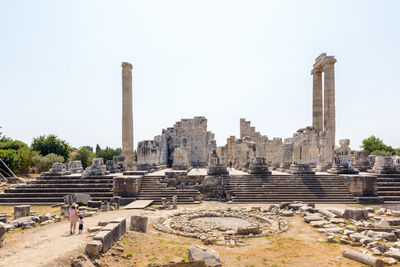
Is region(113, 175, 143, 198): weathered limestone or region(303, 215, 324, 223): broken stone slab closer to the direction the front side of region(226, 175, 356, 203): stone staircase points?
the broken stone slab

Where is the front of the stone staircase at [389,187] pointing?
toward the camera

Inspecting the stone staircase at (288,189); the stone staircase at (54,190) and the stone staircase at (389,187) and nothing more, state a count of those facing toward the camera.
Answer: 3

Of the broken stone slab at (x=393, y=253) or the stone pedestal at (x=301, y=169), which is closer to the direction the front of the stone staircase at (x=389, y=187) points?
the broken stone slab

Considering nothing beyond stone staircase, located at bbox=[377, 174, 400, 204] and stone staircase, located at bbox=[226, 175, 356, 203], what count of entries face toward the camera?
2

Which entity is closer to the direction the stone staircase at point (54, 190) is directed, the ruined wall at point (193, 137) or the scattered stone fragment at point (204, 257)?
the scattered stone fragment

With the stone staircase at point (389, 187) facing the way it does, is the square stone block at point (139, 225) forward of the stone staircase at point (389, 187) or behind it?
forward

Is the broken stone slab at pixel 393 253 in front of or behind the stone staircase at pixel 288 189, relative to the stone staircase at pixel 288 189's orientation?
in front

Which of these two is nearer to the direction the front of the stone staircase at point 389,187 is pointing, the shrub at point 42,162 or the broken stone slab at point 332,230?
the broken stone slab

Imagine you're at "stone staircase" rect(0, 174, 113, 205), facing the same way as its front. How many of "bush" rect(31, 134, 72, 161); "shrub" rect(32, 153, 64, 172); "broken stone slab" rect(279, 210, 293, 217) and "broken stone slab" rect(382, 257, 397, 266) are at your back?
2

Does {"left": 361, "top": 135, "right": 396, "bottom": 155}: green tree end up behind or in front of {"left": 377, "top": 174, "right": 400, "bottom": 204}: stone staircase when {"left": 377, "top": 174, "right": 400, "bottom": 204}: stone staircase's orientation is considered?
behind

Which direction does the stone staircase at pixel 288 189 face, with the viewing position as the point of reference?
facing the viewer

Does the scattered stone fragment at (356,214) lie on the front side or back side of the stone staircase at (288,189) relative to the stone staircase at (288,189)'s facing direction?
on the front side
